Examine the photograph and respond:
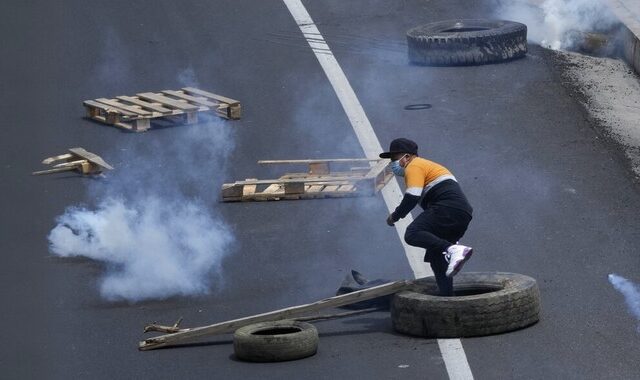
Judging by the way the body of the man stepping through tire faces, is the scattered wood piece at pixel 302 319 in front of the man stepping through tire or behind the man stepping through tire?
in front

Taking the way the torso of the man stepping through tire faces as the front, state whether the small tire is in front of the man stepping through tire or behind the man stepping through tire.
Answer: in front

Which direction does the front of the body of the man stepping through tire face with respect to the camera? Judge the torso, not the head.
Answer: to the viewer's left

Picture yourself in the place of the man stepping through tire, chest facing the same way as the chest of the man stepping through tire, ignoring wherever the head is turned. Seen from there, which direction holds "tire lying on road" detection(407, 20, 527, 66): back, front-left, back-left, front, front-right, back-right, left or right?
right

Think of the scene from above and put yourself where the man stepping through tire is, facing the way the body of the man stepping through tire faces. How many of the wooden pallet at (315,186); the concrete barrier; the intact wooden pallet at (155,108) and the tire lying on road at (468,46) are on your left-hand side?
0

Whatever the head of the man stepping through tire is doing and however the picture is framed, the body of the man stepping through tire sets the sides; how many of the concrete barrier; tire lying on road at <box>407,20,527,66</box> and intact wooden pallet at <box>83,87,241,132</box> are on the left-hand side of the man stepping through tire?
0

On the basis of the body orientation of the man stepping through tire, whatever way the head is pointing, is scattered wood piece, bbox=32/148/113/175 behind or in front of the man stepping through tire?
in front

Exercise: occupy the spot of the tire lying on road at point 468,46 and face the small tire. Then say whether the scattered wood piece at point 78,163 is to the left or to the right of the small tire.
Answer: right

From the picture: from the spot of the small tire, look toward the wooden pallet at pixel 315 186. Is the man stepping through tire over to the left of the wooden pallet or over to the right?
right

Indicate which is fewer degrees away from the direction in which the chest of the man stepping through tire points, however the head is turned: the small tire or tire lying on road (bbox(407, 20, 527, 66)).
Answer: the small tire

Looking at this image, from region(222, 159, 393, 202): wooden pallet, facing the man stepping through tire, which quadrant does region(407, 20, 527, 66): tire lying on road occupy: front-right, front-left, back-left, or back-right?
back-left

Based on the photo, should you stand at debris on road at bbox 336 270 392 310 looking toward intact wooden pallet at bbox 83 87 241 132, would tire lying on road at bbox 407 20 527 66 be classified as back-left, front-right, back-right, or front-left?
front-right
